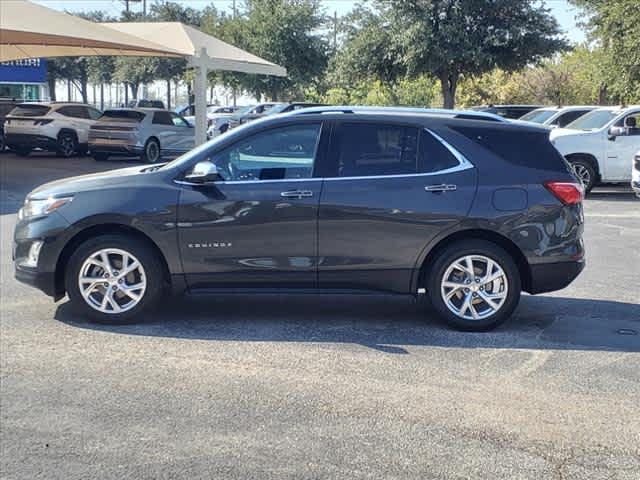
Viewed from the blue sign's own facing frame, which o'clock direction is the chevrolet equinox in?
The chevrolet equinox is roughly at 12 o'clock from the blue sign.

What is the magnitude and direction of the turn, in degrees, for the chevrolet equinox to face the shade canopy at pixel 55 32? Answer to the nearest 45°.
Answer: approximately 45° to its right

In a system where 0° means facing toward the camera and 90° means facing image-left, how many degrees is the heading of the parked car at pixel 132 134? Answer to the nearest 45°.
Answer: approximately 225°

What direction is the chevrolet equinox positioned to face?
to the viewer's left

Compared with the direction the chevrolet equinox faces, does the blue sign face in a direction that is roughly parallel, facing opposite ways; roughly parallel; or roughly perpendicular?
roughly perpendicular

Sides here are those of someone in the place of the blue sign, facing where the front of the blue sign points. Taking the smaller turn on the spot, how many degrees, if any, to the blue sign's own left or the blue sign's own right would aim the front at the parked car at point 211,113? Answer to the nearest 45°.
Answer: approximately 45° to the blue sign's own left

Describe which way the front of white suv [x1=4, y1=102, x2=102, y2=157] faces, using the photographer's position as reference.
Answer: facing away from the viewer and to the right of the viewer

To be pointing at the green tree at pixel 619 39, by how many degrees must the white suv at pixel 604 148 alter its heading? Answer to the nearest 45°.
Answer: approximately 135° to its right

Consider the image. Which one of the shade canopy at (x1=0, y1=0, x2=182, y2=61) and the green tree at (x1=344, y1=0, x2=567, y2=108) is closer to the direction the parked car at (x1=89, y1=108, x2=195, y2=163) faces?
the green tree

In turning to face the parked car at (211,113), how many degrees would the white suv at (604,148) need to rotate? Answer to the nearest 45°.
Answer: approximately 90° to its right
